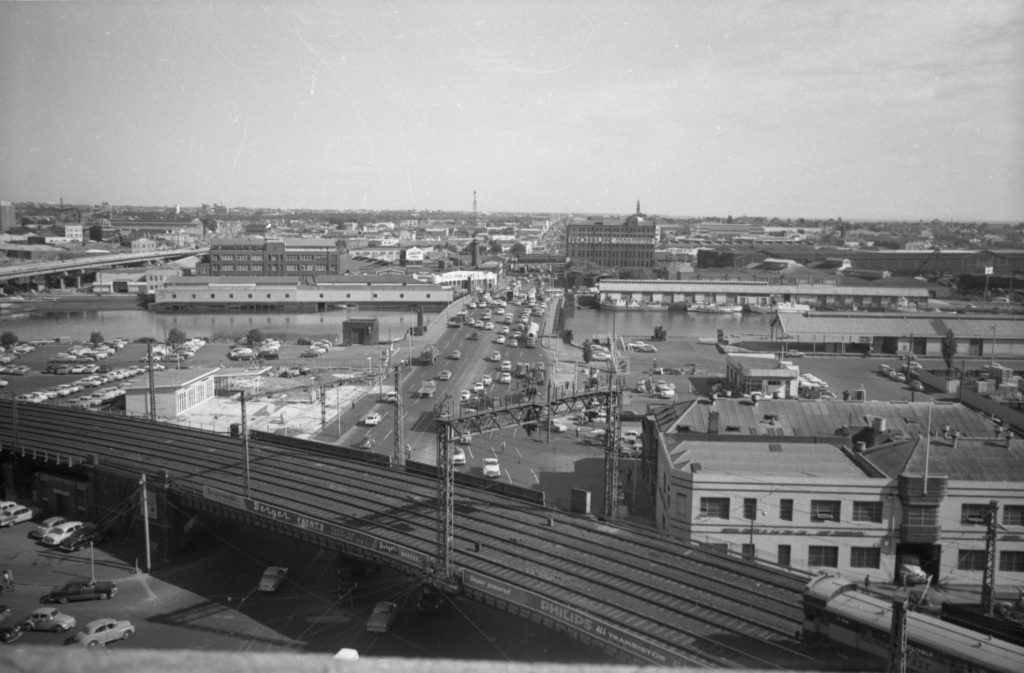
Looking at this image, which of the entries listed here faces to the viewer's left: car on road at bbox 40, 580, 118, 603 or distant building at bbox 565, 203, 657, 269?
the car on road

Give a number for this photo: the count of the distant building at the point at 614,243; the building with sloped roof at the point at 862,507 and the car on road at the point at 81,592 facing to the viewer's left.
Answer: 1

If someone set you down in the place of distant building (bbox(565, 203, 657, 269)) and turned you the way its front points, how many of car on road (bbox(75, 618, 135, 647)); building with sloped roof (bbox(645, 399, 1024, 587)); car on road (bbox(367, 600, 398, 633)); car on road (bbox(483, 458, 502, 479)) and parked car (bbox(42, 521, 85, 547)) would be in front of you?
5

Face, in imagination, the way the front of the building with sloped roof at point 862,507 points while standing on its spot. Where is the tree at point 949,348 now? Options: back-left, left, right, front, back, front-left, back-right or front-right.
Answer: back

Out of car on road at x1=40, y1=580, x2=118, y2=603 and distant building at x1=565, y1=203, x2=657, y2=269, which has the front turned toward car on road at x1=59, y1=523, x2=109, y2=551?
the distant building

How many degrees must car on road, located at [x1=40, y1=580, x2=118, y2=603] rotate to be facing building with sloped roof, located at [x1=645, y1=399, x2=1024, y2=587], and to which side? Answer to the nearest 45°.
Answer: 0° — it already faces it

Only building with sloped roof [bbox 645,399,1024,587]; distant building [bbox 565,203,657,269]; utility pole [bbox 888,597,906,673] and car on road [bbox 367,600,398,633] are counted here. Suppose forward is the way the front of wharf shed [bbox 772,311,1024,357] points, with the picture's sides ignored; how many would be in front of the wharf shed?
3

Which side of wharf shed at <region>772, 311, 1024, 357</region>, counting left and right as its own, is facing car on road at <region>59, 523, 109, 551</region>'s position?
front

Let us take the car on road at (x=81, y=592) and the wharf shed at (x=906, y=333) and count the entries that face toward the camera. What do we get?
1
